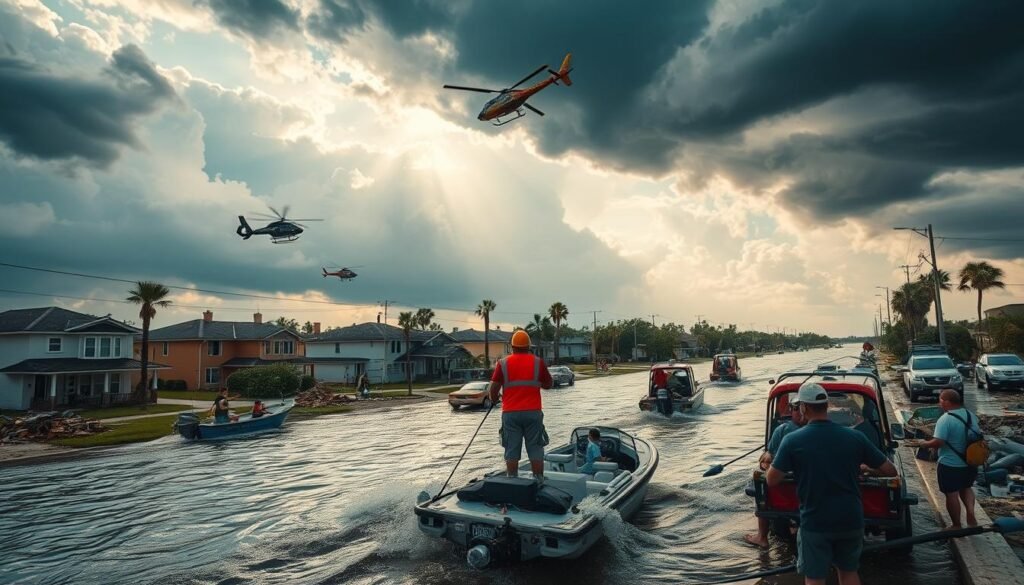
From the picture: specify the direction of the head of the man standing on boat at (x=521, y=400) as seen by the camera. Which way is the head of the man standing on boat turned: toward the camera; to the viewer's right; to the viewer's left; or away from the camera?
away from the camera

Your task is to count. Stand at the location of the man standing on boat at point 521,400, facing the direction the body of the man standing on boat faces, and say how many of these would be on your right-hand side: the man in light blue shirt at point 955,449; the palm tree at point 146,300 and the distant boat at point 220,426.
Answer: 1

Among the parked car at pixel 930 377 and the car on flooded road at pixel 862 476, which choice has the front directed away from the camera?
the car on flooded road

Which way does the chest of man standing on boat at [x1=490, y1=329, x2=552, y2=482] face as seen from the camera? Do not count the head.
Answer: away from the camera

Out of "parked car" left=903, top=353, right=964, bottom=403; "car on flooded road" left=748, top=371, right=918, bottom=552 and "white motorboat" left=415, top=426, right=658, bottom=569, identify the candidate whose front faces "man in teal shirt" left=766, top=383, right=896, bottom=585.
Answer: the parked car

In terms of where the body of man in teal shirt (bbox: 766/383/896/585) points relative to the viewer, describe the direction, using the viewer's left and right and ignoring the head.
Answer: facing away from the viewer

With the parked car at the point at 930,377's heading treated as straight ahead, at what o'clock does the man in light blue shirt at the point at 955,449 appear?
The man in light blue shirt is roughly at 12 o'clock from the parked car.

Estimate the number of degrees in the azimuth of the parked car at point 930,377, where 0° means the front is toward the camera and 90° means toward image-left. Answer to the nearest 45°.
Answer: approximately 0°

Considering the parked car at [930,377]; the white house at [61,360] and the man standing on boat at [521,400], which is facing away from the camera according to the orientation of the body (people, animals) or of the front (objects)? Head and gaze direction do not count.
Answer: the man standing on boat

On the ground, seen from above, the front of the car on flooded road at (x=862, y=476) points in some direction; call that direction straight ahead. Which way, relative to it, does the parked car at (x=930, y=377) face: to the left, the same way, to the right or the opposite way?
the opposite way

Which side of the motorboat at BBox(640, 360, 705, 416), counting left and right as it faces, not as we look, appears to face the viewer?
back

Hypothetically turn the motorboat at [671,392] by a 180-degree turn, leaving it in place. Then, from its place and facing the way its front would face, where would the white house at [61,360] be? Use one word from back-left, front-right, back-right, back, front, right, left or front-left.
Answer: right

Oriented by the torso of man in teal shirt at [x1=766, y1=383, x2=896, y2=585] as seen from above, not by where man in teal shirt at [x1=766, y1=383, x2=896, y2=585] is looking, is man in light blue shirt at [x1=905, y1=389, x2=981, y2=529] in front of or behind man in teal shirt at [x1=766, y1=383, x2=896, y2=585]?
in front
